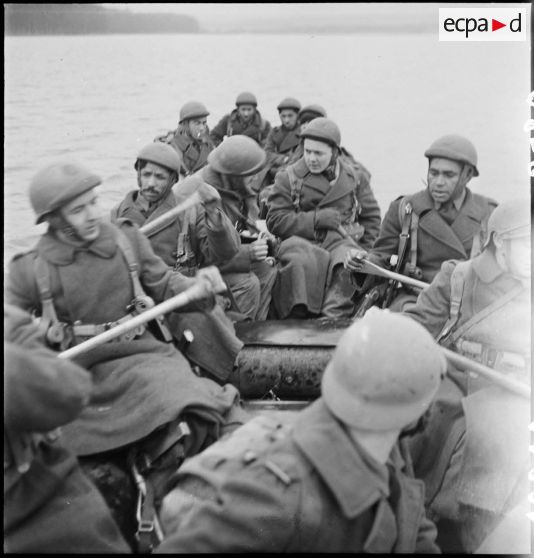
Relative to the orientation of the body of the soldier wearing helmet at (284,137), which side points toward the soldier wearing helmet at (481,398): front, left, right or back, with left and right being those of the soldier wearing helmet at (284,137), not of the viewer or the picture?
front

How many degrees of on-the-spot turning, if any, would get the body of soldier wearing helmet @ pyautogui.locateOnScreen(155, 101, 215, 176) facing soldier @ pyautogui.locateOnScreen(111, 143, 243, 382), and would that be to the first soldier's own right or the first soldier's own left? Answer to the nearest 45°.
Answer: approximately 45° to the first soldier's own right

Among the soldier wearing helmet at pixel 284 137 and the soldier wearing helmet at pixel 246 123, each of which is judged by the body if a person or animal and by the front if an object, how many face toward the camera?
2

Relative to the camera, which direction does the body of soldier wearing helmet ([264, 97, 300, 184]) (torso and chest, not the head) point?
toward the camera

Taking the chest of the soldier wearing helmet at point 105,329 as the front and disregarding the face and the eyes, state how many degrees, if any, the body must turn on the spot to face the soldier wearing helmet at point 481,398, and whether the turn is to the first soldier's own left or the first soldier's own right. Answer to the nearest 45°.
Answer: approximately 45° to the first soldier's own left

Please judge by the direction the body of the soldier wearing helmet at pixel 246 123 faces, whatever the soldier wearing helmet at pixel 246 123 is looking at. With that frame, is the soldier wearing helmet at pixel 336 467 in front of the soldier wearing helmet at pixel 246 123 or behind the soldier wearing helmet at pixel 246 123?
in front

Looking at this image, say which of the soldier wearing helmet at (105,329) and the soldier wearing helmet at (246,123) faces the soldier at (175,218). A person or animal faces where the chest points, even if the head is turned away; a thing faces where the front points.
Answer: the soldier wearing helmet at (246,123)

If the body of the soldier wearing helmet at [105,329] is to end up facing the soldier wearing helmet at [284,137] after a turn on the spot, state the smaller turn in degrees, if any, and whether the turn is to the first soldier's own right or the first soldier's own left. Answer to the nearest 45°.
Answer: approximately 135° to the first soldier's own left

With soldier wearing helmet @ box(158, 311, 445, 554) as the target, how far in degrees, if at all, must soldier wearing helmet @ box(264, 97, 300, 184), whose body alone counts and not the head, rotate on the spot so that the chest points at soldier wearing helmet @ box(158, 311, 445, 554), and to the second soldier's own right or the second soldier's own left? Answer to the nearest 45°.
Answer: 0° — they already face them

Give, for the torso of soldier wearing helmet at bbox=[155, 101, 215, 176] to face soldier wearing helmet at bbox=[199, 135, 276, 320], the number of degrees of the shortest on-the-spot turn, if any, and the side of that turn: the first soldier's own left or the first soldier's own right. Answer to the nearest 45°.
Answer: approximately 45° to the first soldier's own right

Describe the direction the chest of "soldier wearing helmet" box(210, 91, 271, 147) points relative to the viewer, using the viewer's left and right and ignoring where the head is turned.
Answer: facing the viewer

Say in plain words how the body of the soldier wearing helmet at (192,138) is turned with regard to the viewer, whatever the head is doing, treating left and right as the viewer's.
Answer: facing the viewer and to the right of the viewer

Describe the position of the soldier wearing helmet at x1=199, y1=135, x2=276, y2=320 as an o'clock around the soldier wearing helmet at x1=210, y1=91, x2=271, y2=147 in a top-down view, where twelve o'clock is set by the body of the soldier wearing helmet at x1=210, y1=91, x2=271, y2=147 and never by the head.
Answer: the soldier wearing helmet at x1=199, y1=135, x2=276, y2=320 is roughly at 12 o'clock from the soldier wearing helmet at x1=210, y1=91, x2=271, y2=147.
